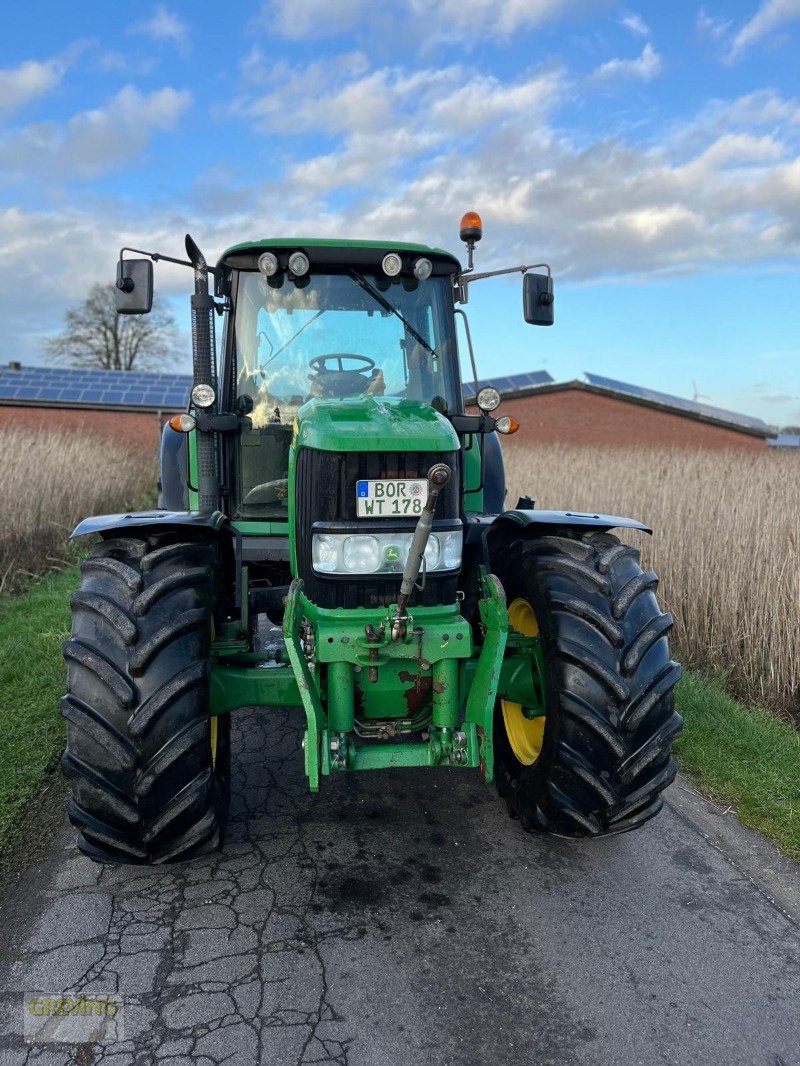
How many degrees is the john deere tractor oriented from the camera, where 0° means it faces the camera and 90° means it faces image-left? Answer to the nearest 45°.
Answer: approximately 0°

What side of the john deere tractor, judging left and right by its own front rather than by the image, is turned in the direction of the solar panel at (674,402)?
back

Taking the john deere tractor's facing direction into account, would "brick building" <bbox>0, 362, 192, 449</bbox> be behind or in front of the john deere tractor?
behind
